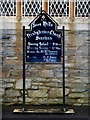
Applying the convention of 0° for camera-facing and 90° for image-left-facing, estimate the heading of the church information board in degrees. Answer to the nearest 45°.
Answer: approximately 0°
